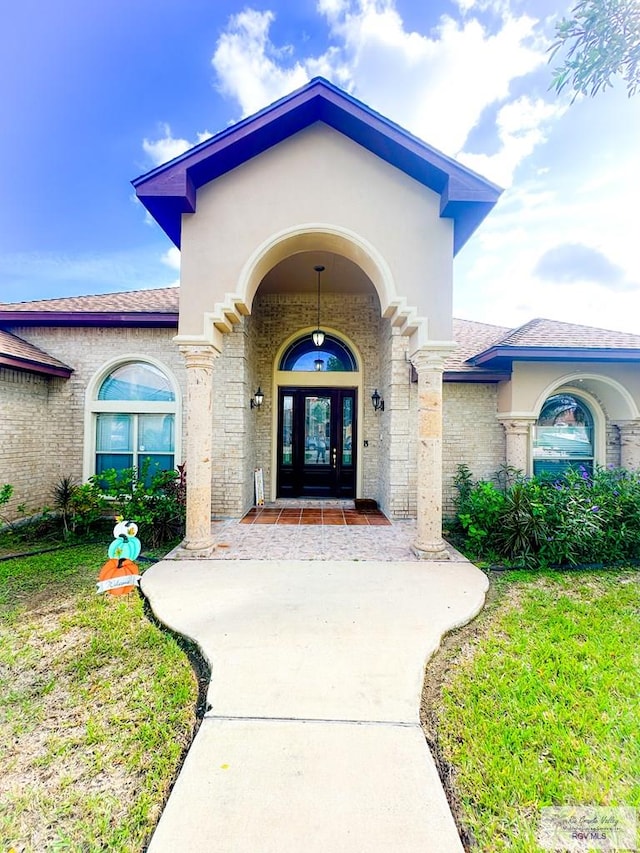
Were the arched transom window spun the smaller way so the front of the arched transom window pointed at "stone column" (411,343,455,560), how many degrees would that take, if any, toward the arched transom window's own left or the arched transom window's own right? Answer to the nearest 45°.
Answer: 0° — it already faces it

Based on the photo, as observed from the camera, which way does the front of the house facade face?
facing the viewer

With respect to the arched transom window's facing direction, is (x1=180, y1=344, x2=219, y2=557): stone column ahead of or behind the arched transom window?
ahead

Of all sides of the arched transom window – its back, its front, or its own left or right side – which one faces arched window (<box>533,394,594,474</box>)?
left

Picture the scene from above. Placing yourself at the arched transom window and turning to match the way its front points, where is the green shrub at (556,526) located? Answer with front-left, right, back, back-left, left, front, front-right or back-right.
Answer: front-left

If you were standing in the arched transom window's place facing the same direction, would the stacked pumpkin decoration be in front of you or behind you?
in front

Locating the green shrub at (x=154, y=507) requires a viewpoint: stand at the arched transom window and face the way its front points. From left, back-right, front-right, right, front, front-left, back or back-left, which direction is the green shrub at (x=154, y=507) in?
front-right

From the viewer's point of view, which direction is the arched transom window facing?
toward the camera

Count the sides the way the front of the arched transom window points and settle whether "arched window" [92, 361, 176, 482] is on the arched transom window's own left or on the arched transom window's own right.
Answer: on the arched transom window's own right

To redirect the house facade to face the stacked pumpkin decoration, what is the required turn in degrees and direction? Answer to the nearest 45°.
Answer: approximately 45° to its right

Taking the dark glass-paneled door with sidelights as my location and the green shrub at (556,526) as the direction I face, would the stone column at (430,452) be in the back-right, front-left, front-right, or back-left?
front-right
